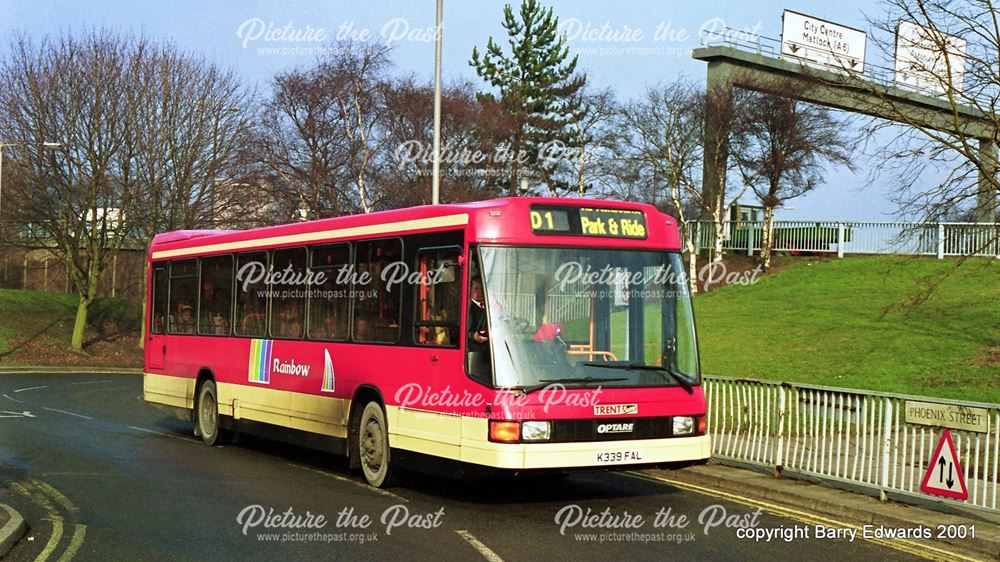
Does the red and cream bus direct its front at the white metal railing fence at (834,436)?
no

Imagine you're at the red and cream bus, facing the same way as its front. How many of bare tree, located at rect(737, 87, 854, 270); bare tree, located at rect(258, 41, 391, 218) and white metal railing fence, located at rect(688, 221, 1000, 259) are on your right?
0

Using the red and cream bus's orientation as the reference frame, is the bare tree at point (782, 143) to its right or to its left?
on its left

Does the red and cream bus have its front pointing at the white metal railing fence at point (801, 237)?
no

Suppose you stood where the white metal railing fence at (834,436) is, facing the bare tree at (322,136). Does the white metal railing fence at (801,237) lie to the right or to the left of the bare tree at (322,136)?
right

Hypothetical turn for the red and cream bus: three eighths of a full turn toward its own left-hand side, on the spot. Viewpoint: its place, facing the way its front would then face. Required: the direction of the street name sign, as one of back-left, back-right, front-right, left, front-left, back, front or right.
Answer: right

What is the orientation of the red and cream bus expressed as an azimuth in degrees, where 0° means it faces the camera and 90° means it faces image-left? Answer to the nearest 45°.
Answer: approximately 315°

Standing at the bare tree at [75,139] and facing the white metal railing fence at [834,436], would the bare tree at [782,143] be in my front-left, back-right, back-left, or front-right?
front-left

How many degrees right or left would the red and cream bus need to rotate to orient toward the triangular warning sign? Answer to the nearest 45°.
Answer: approximately 45° to its left

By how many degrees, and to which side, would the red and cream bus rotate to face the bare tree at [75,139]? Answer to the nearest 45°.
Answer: approximately 180°

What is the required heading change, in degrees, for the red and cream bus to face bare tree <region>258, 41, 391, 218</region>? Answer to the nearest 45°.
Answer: approximately 135° to its left

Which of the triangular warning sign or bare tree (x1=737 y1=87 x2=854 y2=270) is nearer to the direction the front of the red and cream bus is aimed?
the triangular warning sign
